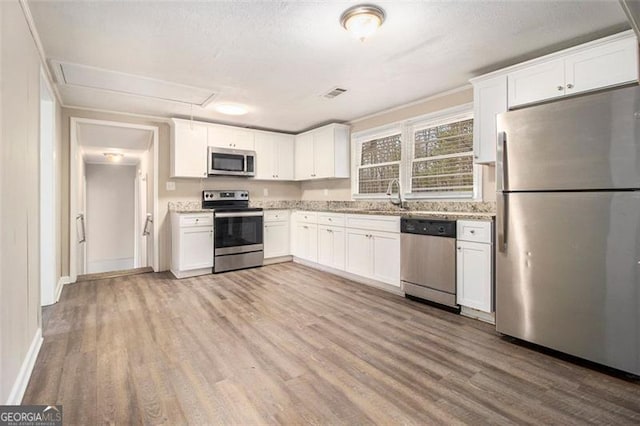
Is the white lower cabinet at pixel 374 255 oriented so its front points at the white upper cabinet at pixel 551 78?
no

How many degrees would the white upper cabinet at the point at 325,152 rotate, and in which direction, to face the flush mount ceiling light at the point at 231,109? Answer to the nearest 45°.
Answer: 0° — it already faces it

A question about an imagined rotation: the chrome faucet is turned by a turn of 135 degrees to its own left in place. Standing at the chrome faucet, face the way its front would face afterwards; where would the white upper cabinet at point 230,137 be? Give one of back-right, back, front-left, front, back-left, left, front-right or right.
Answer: back

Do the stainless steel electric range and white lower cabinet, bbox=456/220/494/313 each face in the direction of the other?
no

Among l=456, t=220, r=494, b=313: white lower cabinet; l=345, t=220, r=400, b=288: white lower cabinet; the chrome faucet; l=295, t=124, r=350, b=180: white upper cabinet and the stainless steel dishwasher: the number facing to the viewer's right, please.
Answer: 0

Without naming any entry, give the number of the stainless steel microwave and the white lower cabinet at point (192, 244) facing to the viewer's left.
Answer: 0

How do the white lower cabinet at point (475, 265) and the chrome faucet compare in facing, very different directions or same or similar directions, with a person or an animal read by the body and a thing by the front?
same or similar directions

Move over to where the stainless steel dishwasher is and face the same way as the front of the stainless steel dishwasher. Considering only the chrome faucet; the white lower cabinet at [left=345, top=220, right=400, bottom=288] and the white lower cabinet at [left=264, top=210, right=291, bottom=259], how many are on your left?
0

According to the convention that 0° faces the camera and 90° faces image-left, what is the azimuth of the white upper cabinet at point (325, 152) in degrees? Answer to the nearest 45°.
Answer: approximately 45°

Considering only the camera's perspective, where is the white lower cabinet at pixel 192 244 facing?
facing the viewer

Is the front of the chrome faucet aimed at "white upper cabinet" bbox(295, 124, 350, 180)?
no

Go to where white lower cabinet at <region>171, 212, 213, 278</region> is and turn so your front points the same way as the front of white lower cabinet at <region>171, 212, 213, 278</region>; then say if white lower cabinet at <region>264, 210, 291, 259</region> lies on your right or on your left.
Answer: on your left

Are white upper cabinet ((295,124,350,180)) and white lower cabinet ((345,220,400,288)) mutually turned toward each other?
no

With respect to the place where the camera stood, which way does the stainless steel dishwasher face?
facing the viewer and to the left of the viewer

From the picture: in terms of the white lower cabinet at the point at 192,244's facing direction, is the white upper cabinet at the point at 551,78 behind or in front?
in front

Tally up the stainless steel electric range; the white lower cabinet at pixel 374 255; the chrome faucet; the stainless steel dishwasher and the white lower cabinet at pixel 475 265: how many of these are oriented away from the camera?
0

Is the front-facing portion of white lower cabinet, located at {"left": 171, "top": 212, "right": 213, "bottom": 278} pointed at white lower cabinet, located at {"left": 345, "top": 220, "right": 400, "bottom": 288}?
no
